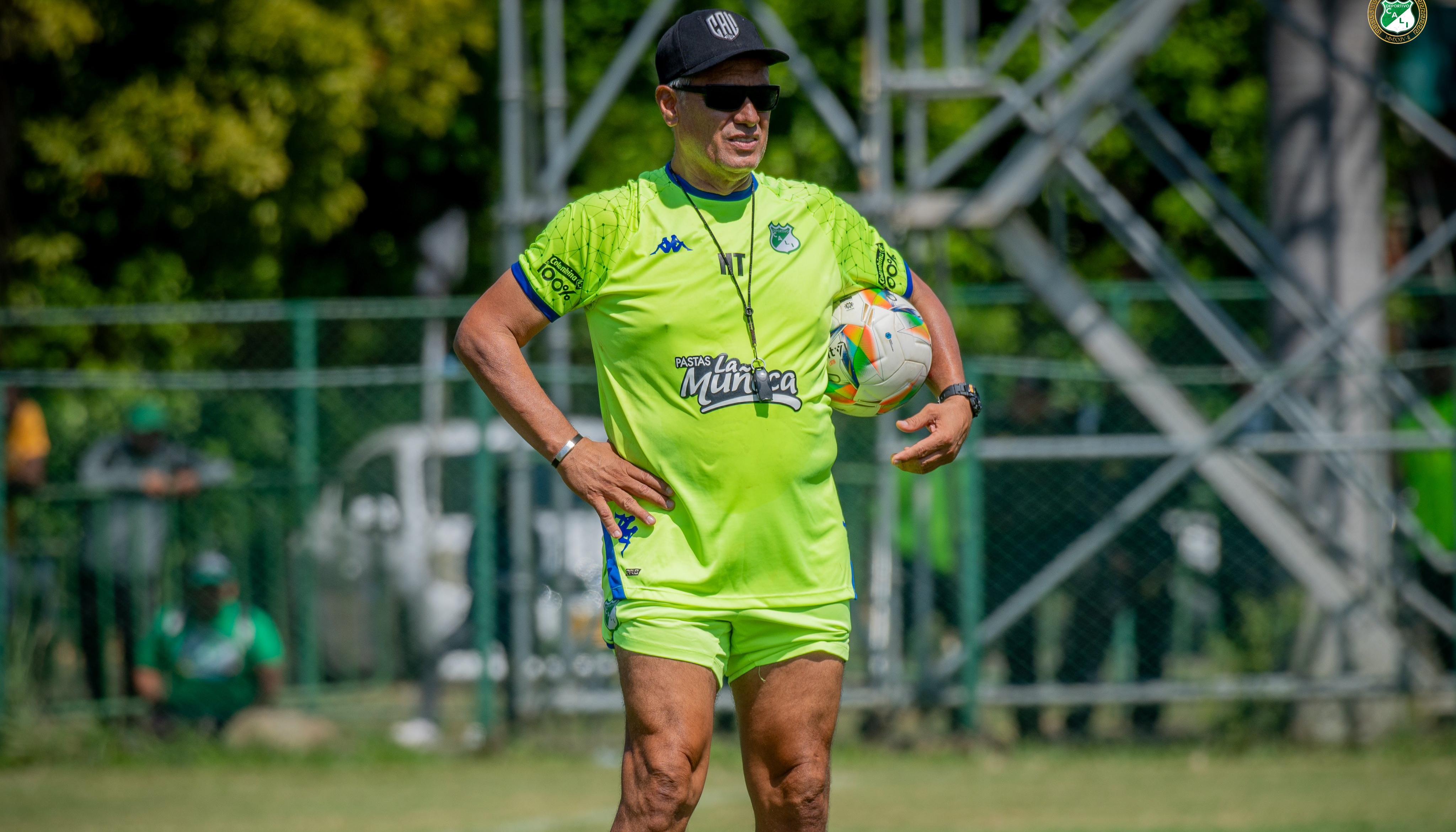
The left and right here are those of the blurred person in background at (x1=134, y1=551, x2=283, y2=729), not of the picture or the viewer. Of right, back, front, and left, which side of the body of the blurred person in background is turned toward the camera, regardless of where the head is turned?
front

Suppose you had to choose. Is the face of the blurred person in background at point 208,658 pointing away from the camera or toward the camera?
toward the camera

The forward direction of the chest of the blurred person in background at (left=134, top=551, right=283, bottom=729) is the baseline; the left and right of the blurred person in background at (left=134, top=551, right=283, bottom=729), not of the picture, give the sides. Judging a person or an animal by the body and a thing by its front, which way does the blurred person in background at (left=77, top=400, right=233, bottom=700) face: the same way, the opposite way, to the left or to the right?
the same way

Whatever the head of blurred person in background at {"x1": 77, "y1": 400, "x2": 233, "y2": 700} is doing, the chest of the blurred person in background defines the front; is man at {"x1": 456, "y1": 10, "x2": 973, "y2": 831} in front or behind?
in front

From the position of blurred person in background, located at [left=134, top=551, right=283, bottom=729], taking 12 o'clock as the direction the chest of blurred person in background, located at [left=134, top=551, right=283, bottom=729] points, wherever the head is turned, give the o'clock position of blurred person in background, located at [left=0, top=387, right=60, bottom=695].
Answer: blurred person in background, located at [left=0, top=387, right=60, bottom=695] is roughly at 4 o'clock from blurred person in background, located at [left=134, top=551, right=283, bottom=729].

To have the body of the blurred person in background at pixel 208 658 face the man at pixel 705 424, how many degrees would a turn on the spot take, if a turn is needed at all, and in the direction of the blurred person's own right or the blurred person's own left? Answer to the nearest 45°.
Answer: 0° — they already face them

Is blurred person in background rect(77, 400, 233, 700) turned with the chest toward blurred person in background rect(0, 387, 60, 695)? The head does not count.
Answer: no

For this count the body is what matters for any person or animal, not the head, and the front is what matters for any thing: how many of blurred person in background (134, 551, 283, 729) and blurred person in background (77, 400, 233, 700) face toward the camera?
2

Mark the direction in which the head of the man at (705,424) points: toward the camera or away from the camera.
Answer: toward the camera

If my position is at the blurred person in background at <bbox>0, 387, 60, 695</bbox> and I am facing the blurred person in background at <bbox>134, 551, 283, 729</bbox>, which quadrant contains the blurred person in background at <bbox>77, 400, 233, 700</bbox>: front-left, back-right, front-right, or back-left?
front-left

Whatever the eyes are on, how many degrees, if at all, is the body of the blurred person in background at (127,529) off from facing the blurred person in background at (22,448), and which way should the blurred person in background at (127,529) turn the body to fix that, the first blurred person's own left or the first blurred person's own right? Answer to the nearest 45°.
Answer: approximately 90° to the first blurred person's own right
